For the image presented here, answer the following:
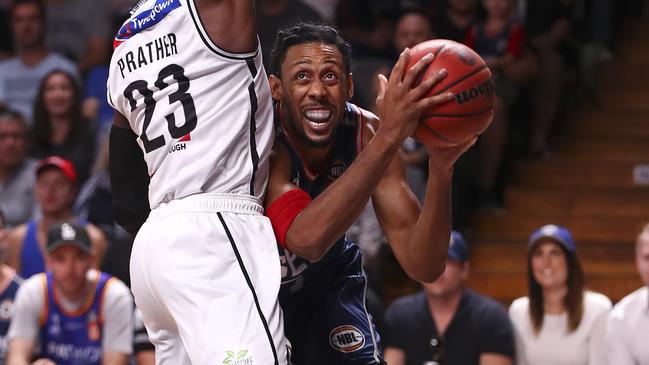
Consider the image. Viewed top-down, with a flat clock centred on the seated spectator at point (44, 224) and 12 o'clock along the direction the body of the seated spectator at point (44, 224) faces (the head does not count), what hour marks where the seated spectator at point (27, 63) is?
the seated spectator at point (27, 63) is roughly at 6 o'clock from the seated spectator at point (44, 224).

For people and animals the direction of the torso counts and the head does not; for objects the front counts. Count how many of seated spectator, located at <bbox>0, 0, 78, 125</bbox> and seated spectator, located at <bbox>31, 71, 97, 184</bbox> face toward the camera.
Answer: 2

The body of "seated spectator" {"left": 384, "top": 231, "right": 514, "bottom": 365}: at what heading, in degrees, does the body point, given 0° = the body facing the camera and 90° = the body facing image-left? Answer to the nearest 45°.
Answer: approximately 0°

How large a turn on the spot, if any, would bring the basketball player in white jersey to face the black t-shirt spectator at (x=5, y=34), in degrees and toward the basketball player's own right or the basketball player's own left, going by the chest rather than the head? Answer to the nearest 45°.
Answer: approximately 45° to the basketball player's own left

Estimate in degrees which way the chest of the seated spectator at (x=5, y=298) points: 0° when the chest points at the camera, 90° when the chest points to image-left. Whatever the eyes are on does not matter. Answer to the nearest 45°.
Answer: approximately 0°

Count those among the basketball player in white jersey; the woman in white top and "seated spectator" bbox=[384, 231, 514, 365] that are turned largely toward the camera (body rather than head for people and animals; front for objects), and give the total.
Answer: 2

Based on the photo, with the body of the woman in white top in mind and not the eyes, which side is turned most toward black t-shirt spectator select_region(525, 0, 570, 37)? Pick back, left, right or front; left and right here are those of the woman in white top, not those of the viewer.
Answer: back

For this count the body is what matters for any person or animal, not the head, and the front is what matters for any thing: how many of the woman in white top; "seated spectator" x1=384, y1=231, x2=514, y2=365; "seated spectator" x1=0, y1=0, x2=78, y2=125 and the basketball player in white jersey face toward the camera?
3
